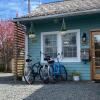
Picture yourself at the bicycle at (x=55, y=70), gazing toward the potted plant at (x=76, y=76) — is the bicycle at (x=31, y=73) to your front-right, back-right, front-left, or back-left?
back-right

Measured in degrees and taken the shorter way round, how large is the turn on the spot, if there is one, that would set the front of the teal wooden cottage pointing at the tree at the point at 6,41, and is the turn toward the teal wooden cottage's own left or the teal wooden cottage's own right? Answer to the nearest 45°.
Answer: approximately 135° to the teal wooden cottage's own right

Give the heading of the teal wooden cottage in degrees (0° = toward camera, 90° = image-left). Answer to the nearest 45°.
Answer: approximately 0°

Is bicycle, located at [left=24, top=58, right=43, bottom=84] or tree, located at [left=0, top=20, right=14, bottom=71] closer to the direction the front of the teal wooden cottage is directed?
the bicycle

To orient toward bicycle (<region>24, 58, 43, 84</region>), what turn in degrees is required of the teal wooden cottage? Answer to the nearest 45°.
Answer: approximately 45° to its right
